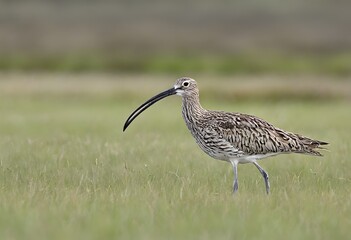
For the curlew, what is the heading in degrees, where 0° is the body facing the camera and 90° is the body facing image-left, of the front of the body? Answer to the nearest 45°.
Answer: approximately 90°
